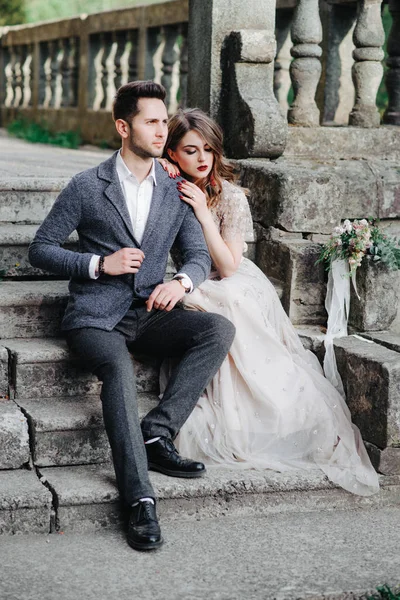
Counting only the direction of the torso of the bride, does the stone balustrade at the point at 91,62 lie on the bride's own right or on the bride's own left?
on the bride's own right

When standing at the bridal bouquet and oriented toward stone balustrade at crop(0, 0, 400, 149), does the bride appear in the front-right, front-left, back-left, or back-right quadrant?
back-left

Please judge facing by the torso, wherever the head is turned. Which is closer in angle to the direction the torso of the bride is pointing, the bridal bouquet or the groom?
the groom

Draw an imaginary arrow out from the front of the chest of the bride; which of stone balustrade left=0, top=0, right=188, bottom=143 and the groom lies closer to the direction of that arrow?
the groom

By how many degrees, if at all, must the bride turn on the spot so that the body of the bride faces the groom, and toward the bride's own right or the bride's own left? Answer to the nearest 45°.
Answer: approximately 45° to the bride's own right

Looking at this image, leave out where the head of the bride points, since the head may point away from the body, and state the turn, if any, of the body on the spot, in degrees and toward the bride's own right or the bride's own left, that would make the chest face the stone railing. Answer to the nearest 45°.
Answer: approximately 135° to the bride's own right

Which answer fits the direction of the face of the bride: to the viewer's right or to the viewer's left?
to the viewer's left

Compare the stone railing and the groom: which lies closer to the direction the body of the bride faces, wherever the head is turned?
the groom

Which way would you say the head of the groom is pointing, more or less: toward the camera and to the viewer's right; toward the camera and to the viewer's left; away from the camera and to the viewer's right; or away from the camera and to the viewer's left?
toward the camera and to the viewer's right

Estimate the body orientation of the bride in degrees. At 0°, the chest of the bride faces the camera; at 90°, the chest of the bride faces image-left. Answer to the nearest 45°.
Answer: approximately 45°
